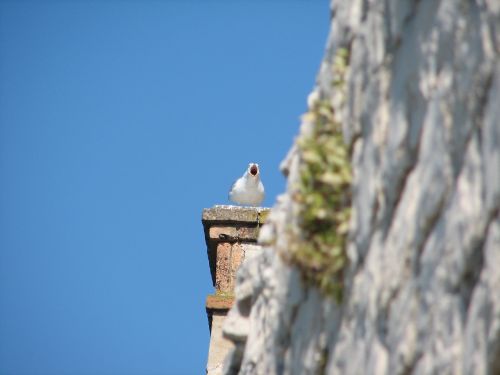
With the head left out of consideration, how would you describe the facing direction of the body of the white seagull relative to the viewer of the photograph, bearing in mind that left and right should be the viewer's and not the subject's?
facing the viewer

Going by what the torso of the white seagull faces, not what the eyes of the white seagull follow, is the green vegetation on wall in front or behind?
in front
